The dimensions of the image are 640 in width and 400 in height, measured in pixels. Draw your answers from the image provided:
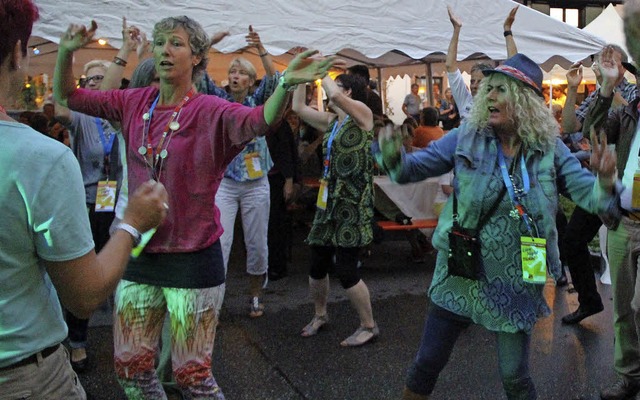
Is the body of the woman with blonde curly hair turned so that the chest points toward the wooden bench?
no

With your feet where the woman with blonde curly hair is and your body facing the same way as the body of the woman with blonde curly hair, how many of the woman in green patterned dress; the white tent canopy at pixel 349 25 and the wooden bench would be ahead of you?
0

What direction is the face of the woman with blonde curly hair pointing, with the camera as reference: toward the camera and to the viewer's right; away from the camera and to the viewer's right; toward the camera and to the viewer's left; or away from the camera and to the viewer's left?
toward the camera and to the viewer's left

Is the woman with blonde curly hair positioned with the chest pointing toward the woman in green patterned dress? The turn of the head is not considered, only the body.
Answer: no

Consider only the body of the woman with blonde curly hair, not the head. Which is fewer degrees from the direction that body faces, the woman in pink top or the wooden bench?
the woman in pink top

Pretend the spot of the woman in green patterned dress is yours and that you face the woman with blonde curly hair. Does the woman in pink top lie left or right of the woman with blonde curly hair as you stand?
right

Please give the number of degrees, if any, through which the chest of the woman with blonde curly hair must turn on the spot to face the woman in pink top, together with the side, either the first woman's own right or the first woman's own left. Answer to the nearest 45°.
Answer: approximately 45° to the first woman's own right

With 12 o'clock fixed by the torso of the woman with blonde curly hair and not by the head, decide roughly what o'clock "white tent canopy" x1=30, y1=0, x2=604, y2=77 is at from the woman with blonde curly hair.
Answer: The white tent canopy is roughly at 5 o'clock from the woman with blonde curly hair.

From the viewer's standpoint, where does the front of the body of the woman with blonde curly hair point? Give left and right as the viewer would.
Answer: facing the viewer
